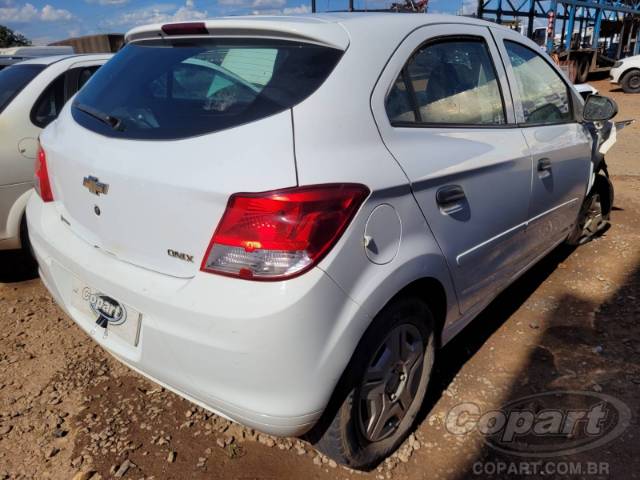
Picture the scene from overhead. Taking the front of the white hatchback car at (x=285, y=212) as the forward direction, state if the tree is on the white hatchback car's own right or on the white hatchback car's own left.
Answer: on the white hatchback car's own left

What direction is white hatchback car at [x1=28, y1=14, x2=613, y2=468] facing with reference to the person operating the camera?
facing away from the viewer and to the right of the viewer

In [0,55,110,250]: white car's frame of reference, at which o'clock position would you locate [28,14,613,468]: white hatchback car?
The white hatchback car is roughly at 4 o'clock from the white car.

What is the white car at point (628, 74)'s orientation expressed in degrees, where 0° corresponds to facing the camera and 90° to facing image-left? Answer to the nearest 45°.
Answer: approximately 90°

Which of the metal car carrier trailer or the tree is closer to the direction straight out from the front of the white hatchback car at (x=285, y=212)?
the metal car carrier trailer

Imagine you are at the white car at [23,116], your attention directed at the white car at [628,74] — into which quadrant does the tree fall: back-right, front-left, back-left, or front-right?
front-left

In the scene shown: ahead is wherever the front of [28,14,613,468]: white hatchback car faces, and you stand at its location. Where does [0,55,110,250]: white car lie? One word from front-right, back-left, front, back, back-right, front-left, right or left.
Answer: left

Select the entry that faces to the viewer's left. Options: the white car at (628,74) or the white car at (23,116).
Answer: the white car at (628,74)

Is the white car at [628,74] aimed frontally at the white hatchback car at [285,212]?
no

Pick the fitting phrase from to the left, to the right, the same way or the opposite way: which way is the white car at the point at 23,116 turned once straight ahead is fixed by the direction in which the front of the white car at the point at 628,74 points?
to the right

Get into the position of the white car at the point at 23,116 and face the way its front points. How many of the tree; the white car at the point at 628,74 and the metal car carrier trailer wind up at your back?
0
